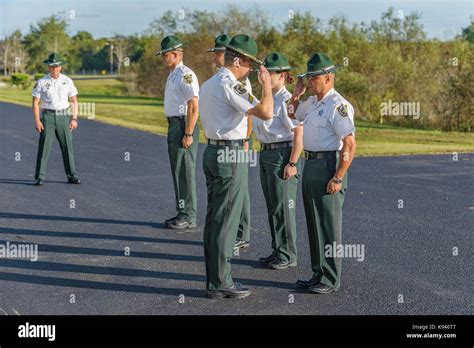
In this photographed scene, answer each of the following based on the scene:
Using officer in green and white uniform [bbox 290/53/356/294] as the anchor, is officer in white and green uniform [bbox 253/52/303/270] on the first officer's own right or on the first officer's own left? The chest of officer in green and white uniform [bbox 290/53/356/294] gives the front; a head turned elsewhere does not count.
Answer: on the first officer's own right

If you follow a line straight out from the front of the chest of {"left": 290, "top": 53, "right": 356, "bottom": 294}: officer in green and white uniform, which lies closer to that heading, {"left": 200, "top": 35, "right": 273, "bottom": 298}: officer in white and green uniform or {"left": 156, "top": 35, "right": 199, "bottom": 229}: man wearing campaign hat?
the officer in white and green uniform

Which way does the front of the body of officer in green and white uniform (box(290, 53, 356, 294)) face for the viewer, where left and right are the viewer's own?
facing the viewer and to the left of the viewer

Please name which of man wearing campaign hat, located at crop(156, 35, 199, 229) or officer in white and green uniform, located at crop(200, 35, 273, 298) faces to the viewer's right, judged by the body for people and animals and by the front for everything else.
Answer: the officer in white and green uniform

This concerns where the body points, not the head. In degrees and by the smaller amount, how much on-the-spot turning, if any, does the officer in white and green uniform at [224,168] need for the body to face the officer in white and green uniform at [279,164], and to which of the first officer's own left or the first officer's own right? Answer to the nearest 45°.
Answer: approximately 45° to the first officer's own left

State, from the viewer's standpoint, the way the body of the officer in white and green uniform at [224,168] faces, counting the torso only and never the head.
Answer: to the viewer's right

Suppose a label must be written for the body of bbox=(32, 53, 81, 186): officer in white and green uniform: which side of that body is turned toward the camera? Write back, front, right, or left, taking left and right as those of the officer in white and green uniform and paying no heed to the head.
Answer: front

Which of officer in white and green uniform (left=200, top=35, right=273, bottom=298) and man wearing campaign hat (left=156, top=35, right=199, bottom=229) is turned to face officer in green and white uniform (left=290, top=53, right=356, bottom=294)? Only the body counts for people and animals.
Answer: officer in white and green uniform (left=200, top=35, right=273, bottom=298)

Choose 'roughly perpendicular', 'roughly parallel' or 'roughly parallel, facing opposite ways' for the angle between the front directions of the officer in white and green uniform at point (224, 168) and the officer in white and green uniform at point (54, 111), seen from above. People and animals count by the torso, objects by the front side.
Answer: roughly perpendicular

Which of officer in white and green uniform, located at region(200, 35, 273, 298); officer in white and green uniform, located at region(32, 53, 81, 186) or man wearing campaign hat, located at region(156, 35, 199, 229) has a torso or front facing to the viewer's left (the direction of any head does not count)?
the man wearing campaign hat
